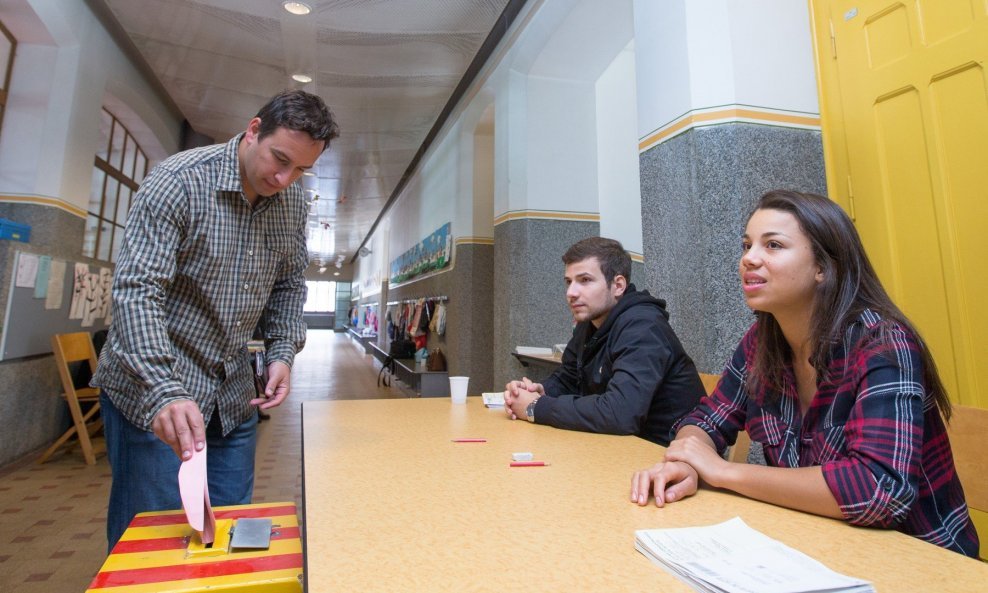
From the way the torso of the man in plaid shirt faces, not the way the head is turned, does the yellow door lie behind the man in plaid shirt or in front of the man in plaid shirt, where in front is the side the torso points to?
in front

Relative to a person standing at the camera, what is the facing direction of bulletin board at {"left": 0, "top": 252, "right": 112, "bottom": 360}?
facing the viewer and to the right of the viewer

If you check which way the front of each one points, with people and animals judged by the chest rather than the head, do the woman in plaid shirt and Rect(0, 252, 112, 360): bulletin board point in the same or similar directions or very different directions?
very different directions

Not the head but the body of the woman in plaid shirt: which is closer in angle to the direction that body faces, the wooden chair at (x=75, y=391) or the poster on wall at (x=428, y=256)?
the wooden chair

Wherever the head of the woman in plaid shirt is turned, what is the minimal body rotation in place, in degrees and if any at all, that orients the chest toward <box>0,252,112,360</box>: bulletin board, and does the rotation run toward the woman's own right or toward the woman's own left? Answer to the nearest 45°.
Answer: approximately 45° to the woman's own right

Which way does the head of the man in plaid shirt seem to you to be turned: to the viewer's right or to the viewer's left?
to the viewer's right

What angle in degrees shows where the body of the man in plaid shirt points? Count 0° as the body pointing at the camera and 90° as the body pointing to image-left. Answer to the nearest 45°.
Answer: approximately 315°

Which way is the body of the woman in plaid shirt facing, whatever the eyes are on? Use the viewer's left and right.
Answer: facing the viewer and to the left of the viewer

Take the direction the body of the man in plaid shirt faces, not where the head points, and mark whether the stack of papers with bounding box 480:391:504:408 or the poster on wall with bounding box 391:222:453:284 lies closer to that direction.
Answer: the stack of papers

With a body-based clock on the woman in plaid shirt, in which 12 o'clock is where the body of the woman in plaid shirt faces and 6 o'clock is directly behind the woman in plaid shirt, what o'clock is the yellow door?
The yellow door is roughly at 5 o'clock from the woman in plaid shirt.
